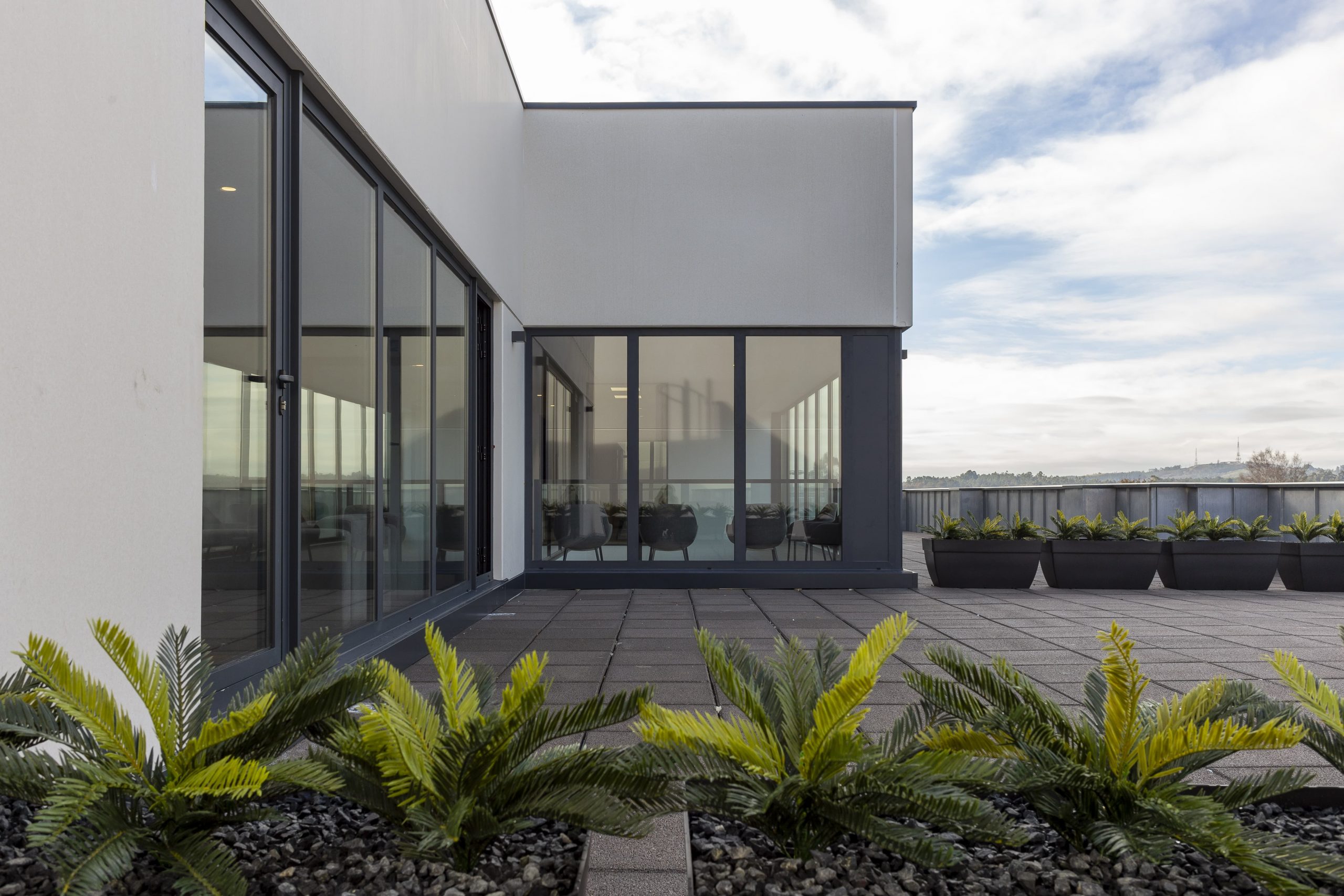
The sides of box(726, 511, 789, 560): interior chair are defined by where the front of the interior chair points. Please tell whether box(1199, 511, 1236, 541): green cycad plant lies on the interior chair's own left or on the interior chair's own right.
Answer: on the interior chair's own right

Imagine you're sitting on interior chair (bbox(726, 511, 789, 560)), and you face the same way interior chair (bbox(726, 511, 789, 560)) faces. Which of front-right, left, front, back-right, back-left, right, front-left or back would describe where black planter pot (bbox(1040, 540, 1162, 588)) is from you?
right

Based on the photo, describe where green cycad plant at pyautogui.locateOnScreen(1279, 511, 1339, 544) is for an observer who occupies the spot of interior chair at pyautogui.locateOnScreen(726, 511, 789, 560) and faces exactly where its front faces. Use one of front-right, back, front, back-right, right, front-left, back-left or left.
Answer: right

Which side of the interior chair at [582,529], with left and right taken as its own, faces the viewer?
back

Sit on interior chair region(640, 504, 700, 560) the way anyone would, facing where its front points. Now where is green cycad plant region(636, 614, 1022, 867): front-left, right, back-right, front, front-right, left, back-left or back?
back

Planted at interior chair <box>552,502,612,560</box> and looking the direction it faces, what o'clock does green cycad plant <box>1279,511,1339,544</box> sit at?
The green cycad plant is roughly at 3 o'clock from the interior chair.

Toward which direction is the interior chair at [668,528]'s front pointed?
away from the camera

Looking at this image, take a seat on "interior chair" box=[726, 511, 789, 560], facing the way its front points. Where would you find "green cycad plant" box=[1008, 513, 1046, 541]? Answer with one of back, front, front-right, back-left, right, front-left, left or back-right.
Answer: right

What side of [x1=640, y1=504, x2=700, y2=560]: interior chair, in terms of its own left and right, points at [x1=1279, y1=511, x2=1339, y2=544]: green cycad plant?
right

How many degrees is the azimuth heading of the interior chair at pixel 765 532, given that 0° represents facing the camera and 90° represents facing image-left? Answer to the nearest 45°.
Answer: approximately 180°

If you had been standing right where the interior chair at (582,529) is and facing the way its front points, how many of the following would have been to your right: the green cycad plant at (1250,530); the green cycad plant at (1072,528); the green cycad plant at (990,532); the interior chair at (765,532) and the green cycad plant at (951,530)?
5

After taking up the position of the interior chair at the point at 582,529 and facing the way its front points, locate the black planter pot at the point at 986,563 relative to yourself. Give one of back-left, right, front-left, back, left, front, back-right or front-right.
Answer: right

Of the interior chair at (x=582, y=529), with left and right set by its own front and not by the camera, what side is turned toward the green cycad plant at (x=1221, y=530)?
right

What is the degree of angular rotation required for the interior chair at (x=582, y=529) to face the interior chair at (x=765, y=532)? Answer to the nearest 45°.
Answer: approximately 90° to its right

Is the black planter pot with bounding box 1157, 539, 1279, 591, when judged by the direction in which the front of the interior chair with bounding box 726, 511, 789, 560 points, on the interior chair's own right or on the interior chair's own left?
on the interior chair's own right
